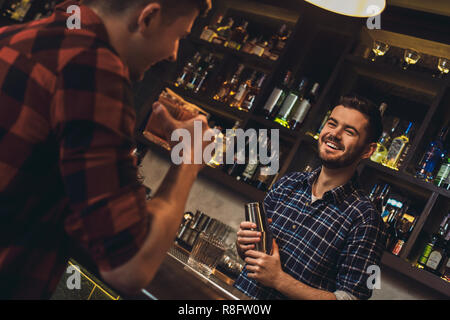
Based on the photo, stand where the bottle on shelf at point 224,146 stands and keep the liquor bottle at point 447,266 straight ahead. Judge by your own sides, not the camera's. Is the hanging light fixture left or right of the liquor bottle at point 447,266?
right

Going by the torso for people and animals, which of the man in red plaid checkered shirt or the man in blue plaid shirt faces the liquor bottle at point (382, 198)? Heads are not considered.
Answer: the man in red plaid checkered shirt

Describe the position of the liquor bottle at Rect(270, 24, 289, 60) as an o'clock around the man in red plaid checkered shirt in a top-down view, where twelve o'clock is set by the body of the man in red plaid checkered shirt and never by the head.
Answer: The liquor bottle is roughly at 11 o'clock from the man in red plaid checkered shirt.

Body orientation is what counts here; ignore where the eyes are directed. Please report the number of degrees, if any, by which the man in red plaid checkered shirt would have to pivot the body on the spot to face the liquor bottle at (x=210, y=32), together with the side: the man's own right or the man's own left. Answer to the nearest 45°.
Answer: approximately 45° to the man's own left

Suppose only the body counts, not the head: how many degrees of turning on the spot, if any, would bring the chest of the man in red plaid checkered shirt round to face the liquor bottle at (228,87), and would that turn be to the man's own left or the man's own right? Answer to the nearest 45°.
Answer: approximately 45° to the man's own left

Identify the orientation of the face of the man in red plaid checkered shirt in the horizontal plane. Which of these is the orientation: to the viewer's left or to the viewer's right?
to the viewer's right

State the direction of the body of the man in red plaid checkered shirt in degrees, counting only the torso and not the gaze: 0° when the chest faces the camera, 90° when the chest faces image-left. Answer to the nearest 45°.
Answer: approximately 225°

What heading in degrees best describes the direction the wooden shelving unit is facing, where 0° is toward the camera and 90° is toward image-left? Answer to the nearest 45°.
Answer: approximately 45°

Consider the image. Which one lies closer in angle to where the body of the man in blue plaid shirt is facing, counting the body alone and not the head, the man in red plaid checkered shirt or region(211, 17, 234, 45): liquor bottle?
the man in red plaid checkered shirt
